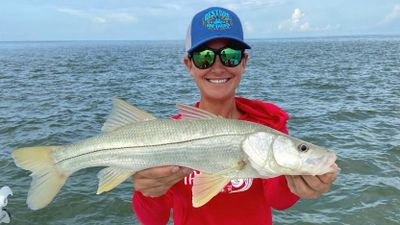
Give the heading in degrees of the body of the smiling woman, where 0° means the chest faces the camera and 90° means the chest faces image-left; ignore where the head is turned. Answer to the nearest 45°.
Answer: approximately 0°

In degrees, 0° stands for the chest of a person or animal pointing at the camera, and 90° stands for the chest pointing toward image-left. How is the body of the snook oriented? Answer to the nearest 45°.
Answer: approximately 270°
